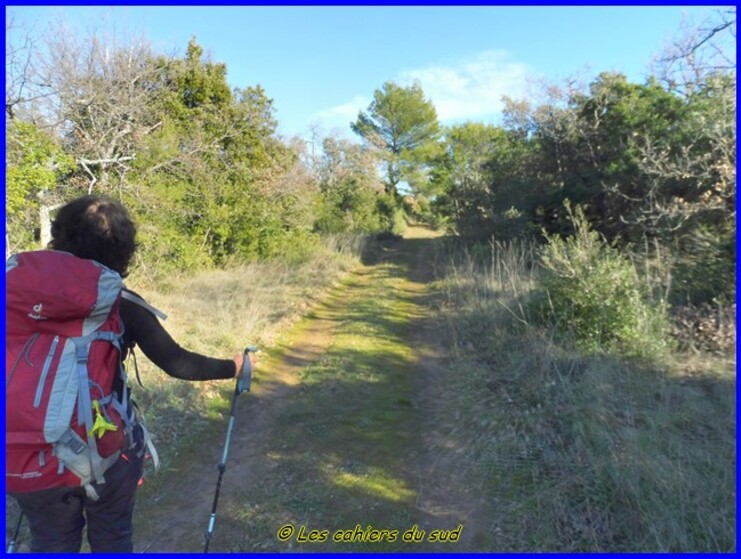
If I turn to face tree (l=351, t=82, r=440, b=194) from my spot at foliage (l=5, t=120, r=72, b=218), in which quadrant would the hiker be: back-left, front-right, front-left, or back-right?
back-right

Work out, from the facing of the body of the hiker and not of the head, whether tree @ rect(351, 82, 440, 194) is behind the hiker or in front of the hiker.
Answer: in front

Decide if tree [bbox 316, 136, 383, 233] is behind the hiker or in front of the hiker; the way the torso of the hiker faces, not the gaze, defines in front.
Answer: in front

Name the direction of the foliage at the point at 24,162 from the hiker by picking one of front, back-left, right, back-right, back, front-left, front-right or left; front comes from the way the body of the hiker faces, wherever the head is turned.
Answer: front-left

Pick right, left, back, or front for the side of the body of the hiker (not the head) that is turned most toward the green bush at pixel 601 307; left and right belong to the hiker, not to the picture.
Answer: front

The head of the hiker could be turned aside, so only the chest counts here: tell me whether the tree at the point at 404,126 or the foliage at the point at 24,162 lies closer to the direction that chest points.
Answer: the tree

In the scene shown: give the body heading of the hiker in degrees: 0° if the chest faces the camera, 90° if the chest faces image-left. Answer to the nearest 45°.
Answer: approximately 225°
